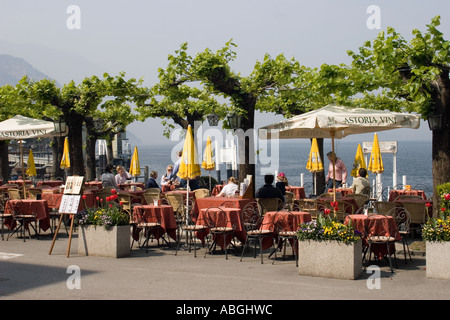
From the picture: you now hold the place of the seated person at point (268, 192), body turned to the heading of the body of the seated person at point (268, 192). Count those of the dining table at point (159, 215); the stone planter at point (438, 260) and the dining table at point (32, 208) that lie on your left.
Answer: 2

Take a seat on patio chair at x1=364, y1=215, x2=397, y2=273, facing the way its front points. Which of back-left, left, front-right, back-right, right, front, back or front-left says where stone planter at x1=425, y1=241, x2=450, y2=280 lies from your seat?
front-right

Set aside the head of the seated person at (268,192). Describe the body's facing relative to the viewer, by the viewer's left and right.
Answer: facing away from the viewer

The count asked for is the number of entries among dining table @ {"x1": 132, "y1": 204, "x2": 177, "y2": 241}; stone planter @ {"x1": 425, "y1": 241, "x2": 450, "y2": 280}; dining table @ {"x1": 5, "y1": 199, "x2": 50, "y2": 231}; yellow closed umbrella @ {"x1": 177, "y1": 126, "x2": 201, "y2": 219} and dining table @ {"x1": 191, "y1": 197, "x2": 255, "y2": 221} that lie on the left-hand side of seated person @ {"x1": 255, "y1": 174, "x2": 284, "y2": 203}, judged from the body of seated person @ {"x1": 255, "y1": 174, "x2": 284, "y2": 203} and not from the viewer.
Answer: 4

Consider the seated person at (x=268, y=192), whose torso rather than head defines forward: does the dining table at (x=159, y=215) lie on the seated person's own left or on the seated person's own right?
on the seated person's own left

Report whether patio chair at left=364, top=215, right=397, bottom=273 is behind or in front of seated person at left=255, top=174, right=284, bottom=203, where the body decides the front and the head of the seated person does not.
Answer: behind

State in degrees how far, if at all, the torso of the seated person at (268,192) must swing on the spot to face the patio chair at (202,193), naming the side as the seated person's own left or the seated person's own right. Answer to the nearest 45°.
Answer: approximately 45° to the seated person's own left

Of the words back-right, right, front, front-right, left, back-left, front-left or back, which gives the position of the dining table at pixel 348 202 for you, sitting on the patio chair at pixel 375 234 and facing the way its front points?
left

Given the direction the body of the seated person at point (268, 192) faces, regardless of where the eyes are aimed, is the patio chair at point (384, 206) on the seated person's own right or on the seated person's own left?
on the seated person's own right

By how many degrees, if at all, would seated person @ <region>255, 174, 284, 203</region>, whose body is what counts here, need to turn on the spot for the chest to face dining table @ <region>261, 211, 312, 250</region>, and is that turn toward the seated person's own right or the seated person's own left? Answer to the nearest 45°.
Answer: approximately 180°
